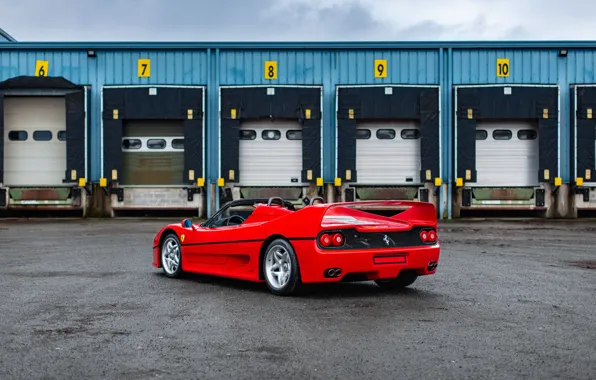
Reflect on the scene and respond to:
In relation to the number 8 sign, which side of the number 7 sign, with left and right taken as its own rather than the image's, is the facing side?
left

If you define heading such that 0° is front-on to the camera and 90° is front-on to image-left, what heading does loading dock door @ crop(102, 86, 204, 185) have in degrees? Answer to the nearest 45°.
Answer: approximately 0°

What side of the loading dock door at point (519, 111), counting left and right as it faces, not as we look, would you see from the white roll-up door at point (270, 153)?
right

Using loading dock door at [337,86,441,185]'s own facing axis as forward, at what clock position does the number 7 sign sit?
The number 7 sign is roughly at 3 o'clock from the loading dock door.

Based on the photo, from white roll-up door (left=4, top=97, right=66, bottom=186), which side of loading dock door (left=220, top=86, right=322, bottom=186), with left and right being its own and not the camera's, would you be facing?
right

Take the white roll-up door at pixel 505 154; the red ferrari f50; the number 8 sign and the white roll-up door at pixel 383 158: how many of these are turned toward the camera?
3
